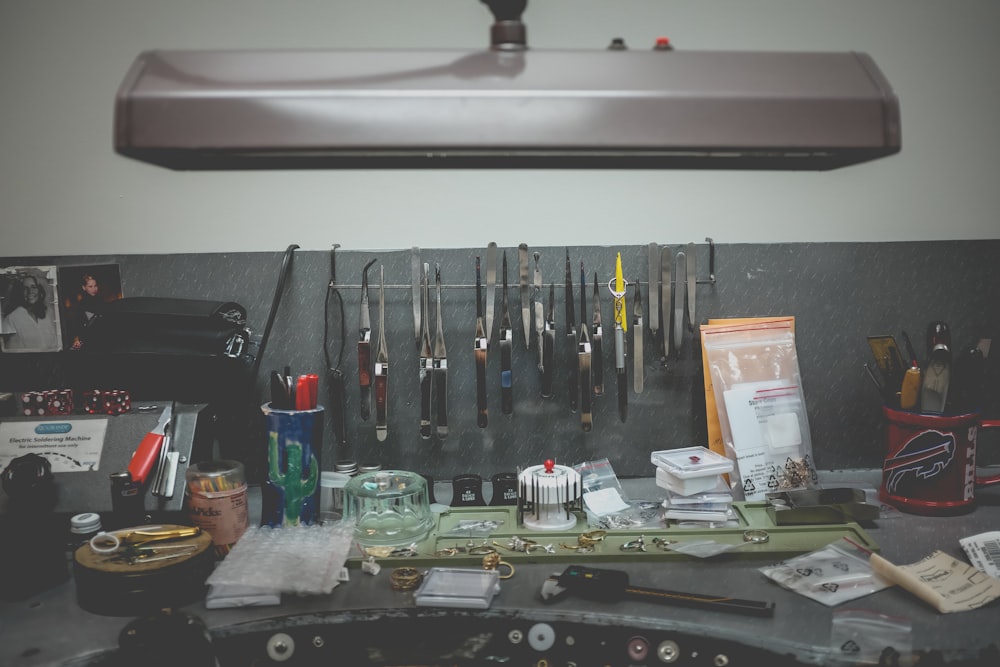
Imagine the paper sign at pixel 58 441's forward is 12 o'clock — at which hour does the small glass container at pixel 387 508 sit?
The small glass container is roughly at 10 o'clock from the paper sign.

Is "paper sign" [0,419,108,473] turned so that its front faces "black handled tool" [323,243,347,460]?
no

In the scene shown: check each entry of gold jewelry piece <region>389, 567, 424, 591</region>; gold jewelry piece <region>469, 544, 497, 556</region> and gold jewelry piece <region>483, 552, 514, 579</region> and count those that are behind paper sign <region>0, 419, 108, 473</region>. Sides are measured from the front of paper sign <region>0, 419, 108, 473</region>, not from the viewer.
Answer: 0

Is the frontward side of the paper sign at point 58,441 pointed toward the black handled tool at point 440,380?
no

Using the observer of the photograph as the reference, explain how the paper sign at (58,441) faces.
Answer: facing the viewer

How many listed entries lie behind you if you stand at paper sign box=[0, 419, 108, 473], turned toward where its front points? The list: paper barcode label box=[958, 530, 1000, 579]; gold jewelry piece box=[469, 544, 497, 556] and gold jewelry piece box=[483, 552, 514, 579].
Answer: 0

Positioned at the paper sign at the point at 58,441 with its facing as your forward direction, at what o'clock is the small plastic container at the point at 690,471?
The small plastic container is roughly at 10 o'clock from the paper sign.

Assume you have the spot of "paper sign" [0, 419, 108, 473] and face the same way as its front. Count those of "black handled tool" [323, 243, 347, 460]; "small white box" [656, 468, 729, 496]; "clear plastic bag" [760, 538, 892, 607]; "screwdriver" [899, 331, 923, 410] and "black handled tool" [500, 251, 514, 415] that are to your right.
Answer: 0

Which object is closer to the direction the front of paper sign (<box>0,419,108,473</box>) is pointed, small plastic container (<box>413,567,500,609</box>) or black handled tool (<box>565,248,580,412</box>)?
the small plastic container

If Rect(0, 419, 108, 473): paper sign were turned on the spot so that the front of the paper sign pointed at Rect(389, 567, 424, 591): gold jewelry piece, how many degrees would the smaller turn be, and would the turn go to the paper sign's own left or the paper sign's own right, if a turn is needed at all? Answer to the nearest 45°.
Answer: approximately 45° to the paper sign's own left

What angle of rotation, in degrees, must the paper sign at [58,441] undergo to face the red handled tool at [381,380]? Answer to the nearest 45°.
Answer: approximately 90° to its left

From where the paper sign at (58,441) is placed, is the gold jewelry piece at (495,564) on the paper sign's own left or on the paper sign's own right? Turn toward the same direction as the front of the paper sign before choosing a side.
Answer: on the paper sign's own left

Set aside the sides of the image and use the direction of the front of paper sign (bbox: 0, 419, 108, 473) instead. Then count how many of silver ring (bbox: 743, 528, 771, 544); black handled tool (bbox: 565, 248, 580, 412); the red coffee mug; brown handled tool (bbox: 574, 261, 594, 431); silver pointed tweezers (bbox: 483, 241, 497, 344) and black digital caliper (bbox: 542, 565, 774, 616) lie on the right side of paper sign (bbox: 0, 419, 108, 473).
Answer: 0

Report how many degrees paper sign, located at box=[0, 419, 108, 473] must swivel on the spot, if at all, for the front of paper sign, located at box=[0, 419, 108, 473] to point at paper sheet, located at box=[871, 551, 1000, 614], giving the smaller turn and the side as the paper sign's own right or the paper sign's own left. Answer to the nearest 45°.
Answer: approximately 45° to the paper sign's own left

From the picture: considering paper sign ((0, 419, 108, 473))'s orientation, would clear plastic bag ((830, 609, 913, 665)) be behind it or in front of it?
in front

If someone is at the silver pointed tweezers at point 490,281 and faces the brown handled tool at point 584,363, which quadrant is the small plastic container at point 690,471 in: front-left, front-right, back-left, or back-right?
front-right

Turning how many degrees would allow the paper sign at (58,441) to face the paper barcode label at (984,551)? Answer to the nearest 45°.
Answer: approximately 45° to its left

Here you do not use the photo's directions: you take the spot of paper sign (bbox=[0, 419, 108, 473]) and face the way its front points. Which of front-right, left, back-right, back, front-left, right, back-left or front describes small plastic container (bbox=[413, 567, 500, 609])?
front-left

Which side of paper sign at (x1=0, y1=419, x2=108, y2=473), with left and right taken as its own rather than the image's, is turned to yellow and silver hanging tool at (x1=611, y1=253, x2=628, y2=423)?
left

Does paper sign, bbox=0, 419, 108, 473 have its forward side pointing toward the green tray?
no
